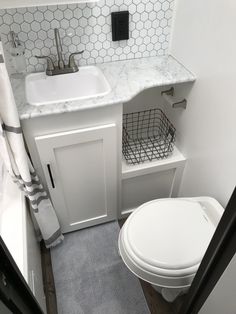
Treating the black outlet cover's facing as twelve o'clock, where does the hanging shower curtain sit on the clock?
The hanging shower curtain is roughly at 1 o'clock from the black outlet cover.

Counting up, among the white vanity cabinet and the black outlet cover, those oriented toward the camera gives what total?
2

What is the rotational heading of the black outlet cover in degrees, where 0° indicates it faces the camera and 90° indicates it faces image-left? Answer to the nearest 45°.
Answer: approximately 0°

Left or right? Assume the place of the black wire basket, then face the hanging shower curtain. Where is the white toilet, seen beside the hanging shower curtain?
left

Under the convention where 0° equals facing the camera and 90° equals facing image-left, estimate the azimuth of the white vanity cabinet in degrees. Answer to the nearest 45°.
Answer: approximately 0°

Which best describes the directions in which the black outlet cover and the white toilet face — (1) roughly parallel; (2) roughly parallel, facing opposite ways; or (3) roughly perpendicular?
roughly perpendicular

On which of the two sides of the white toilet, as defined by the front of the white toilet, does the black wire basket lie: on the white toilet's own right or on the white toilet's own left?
on the white toilet's own right

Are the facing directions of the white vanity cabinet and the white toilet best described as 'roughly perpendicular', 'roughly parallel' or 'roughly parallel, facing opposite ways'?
roughly perpendicular

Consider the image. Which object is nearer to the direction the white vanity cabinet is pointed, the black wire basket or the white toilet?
the white toilet

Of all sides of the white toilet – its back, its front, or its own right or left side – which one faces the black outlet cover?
right

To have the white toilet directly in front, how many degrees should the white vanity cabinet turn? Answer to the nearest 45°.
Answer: approximately 45° to its left
